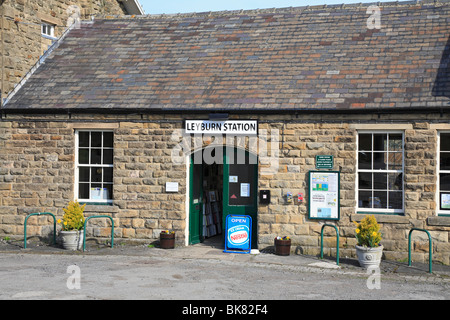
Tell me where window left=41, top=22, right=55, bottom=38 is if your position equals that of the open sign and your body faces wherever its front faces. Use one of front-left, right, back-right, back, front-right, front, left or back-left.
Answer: back-right

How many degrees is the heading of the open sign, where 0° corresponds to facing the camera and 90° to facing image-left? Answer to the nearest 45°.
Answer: approximately 0°

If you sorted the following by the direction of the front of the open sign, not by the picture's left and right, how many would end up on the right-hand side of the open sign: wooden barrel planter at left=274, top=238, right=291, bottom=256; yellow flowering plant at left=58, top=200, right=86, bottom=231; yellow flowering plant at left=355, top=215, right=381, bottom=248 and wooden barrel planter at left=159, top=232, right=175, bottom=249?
2

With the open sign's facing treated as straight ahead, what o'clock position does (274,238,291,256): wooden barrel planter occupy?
The wooden barrel planter is roughly at 10 o'clock from the open sign.

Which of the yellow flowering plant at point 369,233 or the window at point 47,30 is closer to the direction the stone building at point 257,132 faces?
the yellow flowering plant

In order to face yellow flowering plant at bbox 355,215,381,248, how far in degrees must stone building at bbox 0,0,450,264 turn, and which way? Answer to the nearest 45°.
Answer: approximately 45° to its left

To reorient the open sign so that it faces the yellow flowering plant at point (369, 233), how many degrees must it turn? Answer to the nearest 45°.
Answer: approximately 45° to its left

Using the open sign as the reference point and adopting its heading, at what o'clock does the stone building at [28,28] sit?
The stone building is roughly at 4 o'clock from the open sign.

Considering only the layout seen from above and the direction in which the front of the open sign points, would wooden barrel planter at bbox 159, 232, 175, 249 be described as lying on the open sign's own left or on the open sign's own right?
on the open sign's own right

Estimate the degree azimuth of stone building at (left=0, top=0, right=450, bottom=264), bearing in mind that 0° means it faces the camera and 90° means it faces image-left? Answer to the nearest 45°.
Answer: approximately 0°
